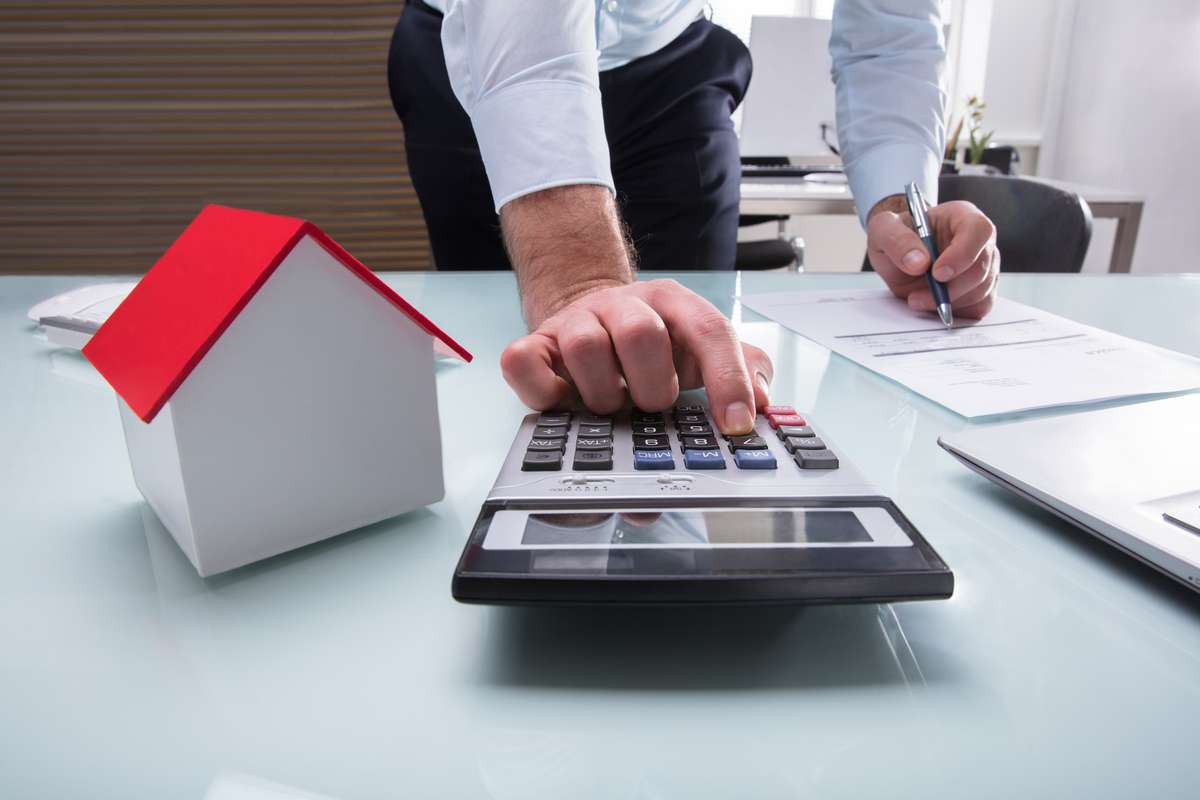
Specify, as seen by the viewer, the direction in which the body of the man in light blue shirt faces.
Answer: toward the camera

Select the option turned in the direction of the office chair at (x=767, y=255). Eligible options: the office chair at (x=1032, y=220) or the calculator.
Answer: the calculator

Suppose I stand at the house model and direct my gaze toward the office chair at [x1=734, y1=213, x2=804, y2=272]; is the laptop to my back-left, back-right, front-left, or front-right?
front-right

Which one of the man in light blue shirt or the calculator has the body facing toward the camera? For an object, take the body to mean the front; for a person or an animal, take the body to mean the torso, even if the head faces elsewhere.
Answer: the man in light blue shirt

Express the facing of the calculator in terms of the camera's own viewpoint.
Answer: facing away from the viewer

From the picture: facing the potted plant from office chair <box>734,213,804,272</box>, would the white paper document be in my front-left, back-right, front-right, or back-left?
back-right
